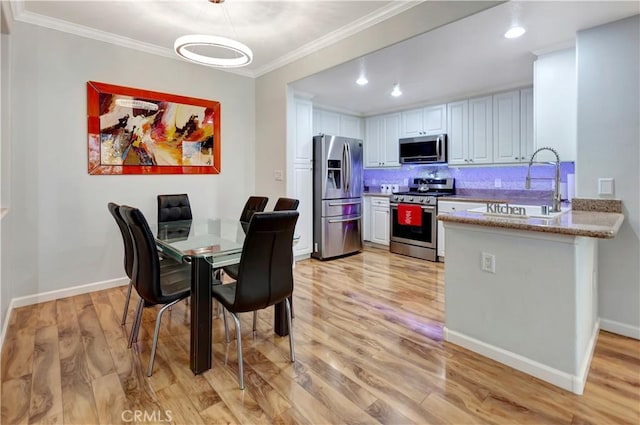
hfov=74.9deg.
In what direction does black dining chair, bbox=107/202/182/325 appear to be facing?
to the viewer's right

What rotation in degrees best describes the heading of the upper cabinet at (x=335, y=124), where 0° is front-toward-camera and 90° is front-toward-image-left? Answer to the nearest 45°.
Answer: approximately 315°

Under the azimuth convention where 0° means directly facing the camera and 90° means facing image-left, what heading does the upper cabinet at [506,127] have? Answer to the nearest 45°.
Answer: approximately 45°

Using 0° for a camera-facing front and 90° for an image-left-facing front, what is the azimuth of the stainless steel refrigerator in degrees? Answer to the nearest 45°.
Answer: approximately 315°
